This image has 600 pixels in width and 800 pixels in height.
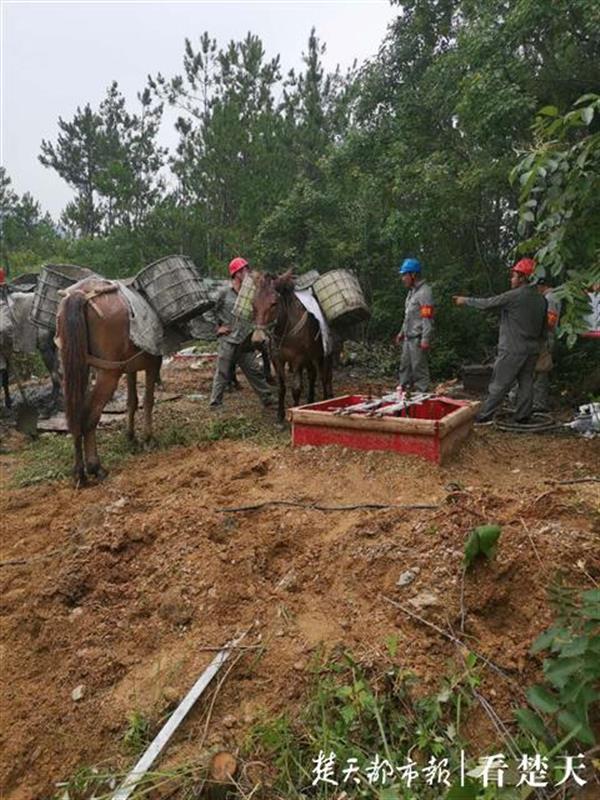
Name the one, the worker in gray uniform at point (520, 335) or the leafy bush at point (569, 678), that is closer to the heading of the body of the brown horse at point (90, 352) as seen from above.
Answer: the worker in gray uniform

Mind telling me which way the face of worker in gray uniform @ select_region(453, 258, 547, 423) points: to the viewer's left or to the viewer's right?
to the viewer's left

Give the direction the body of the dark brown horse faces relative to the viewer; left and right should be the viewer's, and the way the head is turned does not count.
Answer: facing the viewer and to the left of the viewer

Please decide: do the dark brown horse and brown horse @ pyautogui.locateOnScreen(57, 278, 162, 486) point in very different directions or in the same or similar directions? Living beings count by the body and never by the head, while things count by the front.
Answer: very different directions

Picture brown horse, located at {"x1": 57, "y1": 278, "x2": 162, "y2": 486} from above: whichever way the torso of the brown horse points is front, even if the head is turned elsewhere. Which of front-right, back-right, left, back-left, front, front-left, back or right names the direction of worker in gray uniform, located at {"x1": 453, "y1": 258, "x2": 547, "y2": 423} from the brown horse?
front-right

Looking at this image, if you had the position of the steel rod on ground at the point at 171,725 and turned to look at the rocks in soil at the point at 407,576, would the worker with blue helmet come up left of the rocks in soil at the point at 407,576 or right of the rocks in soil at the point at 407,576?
left

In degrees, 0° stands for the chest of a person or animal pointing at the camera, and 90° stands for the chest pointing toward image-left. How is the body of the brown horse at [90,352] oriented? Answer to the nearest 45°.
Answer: approximately 225°
